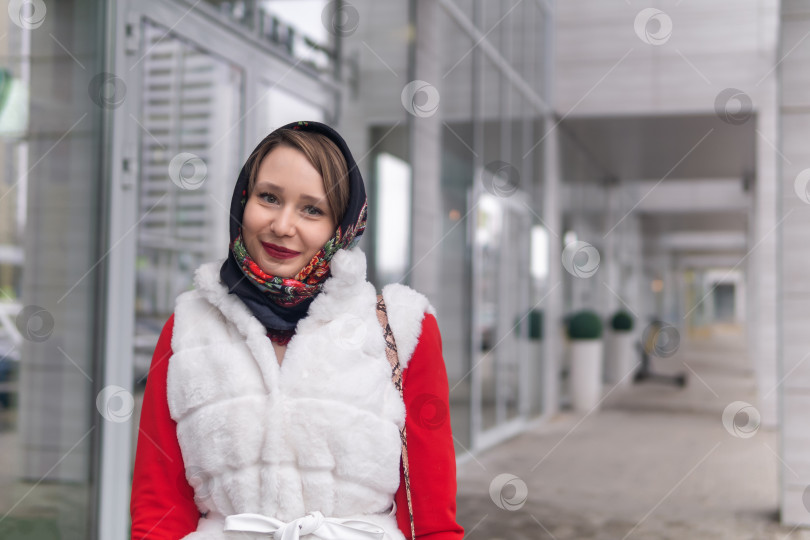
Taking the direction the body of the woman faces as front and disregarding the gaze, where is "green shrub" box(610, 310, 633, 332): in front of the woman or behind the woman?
behind

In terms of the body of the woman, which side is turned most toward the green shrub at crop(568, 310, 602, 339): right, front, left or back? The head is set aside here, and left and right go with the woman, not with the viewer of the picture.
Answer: back

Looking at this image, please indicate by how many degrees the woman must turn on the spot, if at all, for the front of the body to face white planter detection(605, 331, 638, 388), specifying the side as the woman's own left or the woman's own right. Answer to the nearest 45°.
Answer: approximately 135° to the woman's own left

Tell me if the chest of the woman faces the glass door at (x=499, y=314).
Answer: no

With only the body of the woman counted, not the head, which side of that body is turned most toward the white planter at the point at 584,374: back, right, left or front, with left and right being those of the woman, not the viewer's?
back

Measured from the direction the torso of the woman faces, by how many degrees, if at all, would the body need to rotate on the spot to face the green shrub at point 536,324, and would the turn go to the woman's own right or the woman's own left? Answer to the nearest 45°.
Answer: approximately 180°

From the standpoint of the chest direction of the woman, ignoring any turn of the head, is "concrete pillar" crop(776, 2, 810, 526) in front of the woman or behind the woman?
behind

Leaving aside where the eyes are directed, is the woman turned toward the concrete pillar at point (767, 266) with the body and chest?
no

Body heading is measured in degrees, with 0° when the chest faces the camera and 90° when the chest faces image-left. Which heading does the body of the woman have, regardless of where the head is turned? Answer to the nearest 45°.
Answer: approximately 0°

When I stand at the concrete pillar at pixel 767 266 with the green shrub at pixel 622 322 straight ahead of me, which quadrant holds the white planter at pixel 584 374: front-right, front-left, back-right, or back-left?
front-left

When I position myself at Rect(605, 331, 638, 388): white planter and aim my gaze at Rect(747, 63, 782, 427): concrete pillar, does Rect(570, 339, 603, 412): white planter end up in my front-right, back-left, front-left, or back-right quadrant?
front-right

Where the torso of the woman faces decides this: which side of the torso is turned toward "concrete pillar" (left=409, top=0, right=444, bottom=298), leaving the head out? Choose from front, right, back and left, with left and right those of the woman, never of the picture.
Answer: back

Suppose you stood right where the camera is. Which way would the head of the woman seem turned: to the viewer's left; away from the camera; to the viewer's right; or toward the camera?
toward the camera
